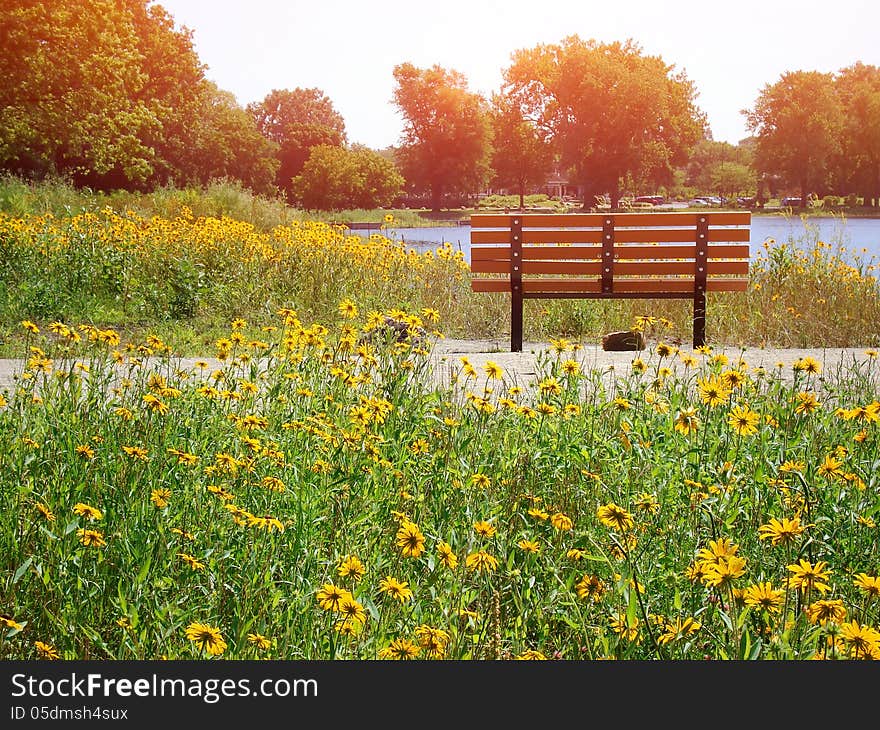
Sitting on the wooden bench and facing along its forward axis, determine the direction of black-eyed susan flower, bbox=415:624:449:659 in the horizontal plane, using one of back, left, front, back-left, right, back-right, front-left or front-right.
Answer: back

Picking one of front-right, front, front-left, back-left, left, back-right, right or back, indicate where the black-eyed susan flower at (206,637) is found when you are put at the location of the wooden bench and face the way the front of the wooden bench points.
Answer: back

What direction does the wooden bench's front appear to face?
away from the camera

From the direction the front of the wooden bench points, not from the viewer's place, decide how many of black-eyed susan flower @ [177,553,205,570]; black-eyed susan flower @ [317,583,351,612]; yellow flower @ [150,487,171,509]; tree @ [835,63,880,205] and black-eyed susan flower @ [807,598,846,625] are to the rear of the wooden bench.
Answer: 4

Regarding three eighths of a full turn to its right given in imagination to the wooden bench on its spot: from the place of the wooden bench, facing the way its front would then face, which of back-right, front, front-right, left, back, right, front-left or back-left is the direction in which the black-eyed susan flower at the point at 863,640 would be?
front-right

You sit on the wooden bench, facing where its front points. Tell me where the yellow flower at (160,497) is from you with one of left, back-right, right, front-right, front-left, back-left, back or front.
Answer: back

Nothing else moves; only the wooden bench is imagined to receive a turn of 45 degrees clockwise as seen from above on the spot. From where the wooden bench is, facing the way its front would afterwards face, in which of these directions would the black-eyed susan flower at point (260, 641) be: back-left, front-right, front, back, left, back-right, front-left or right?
back-right

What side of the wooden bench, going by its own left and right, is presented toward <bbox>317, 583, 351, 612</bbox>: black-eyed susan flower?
back

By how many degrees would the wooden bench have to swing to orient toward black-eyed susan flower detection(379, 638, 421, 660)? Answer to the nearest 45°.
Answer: approximately 180°

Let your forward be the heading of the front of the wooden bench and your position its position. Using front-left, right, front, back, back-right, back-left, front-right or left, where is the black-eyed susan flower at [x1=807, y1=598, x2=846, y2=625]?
back

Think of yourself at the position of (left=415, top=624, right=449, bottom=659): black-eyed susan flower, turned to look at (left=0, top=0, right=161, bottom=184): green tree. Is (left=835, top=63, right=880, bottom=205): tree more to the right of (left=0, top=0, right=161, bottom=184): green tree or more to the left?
right

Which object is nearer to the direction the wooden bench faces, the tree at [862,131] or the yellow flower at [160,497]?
the tree

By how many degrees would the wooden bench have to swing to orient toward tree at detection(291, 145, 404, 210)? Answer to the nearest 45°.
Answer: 0° — it already faces it

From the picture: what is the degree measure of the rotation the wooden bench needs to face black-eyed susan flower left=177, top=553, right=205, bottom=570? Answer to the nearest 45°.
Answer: approximately 180°
